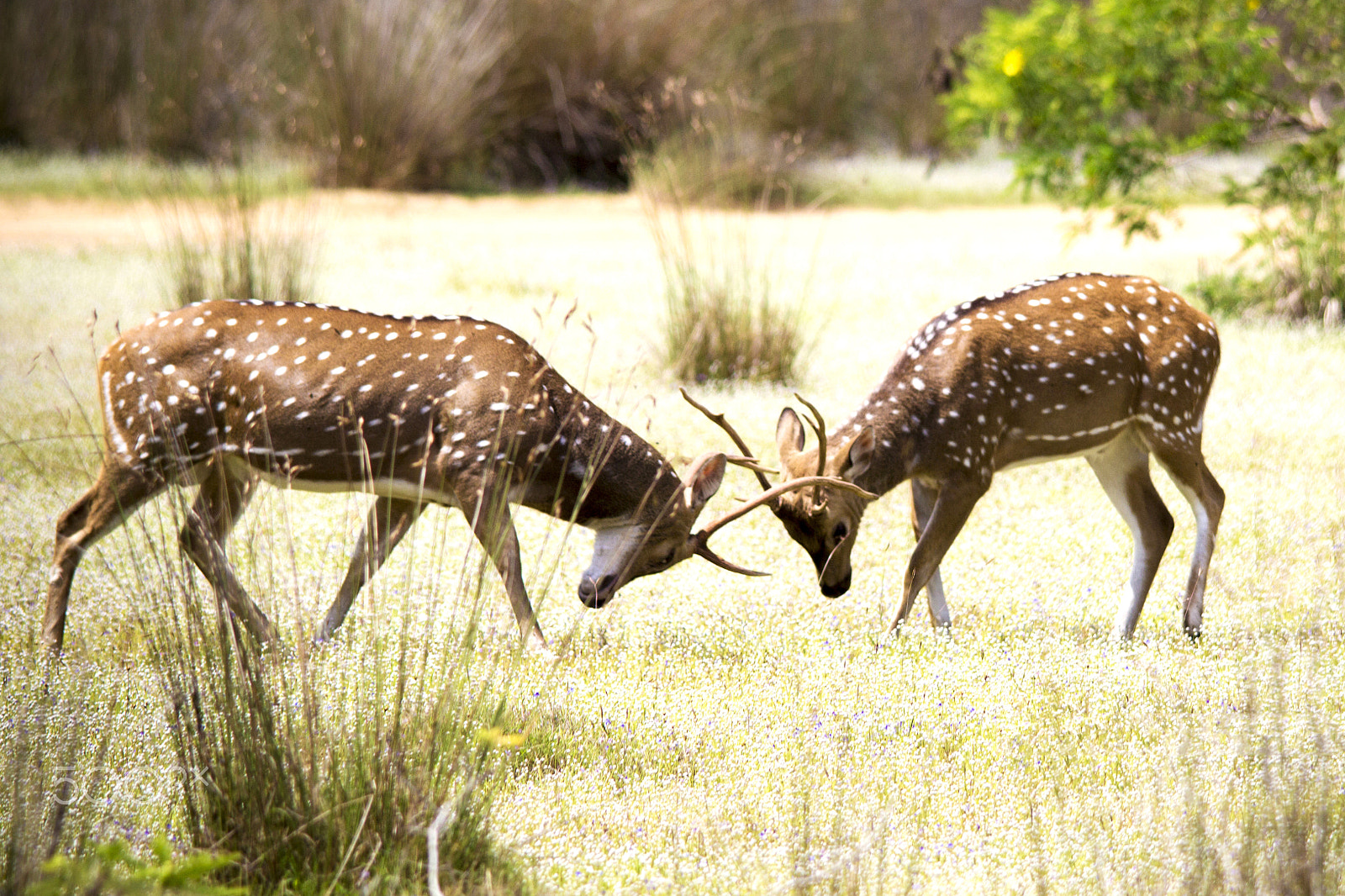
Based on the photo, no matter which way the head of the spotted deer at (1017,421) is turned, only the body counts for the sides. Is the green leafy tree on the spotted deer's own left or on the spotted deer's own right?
on the spotted deer's own right

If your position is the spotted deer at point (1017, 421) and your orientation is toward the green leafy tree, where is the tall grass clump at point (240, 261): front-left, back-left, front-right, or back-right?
front-left

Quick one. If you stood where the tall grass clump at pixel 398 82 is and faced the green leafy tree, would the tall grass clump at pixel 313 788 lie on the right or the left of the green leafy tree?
right

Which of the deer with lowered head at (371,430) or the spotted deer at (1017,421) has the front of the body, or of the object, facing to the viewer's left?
the spotted deer

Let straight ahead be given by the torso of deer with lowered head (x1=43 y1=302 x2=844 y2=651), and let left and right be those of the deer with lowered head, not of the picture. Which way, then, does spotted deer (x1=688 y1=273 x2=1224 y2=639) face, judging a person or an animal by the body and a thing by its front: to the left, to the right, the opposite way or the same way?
the opposite way

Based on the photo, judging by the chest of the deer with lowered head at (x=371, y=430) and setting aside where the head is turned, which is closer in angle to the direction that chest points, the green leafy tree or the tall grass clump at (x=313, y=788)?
the green leafy tree

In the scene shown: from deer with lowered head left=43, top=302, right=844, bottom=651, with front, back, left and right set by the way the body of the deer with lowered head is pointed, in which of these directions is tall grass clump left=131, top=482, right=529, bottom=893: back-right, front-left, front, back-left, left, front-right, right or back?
right

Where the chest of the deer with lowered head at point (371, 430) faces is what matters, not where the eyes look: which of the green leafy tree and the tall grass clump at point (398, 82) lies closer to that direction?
the green leafy tree

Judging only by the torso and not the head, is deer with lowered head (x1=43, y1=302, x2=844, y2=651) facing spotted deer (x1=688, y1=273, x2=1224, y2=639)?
yes

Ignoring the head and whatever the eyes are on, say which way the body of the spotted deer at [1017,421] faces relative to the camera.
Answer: to the viewer's left

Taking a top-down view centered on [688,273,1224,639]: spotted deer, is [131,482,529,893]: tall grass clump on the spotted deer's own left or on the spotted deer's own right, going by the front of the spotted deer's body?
on the spotted deer's own left

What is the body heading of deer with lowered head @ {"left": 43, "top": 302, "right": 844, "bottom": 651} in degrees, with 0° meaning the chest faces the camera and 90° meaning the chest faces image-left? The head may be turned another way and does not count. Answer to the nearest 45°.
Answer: approximately 270°

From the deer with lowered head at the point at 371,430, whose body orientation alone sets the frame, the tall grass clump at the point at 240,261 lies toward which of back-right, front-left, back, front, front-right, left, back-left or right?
left

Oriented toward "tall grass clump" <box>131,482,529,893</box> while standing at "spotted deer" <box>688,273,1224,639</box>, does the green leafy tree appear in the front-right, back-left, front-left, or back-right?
back-right
